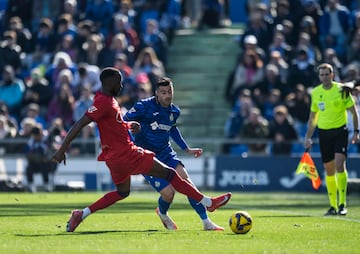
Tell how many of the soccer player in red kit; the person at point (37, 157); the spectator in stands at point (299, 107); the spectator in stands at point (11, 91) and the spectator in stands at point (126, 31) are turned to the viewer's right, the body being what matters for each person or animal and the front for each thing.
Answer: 1

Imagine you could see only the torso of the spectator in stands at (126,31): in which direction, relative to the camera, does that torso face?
toward the camera

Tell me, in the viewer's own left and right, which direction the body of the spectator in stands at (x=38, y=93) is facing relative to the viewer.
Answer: facing the viewer

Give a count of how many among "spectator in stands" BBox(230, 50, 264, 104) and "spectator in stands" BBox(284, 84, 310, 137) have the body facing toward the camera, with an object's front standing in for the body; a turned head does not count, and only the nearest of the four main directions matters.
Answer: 2

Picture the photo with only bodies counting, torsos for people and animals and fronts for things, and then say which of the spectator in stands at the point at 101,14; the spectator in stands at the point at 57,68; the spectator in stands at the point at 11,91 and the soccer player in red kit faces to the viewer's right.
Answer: the soccer player in red kit

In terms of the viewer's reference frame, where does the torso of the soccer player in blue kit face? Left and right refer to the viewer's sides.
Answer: facing the viewer and to the right of the viewer

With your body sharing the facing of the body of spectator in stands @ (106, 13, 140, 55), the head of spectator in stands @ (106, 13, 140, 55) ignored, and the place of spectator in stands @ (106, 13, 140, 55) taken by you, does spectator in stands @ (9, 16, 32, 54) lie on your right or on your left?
on your right

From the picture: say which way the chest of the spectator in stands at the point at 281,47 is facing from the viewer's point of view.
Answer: toward the camera

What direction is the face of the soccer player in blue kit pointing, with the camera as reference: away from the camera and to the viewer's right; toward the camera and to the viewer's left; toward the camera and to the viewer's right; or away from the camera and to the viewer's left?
toward the camera and to the viewer's right

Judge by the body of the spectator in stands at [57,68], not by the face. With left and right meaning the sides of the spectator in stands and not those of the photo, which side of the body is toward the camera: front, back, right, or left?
front

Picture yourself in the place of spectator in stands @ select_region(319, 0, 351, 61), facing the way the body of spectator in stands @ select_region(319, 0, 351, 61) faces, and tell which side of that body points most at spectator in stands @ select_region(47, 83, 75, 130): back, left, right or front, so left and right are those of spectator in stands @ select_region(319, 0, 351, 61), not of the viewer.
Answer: right

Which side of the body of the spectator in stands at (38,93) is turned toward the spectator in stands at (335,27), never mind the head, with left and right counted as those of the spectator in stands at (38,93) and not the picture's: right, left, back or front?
left
